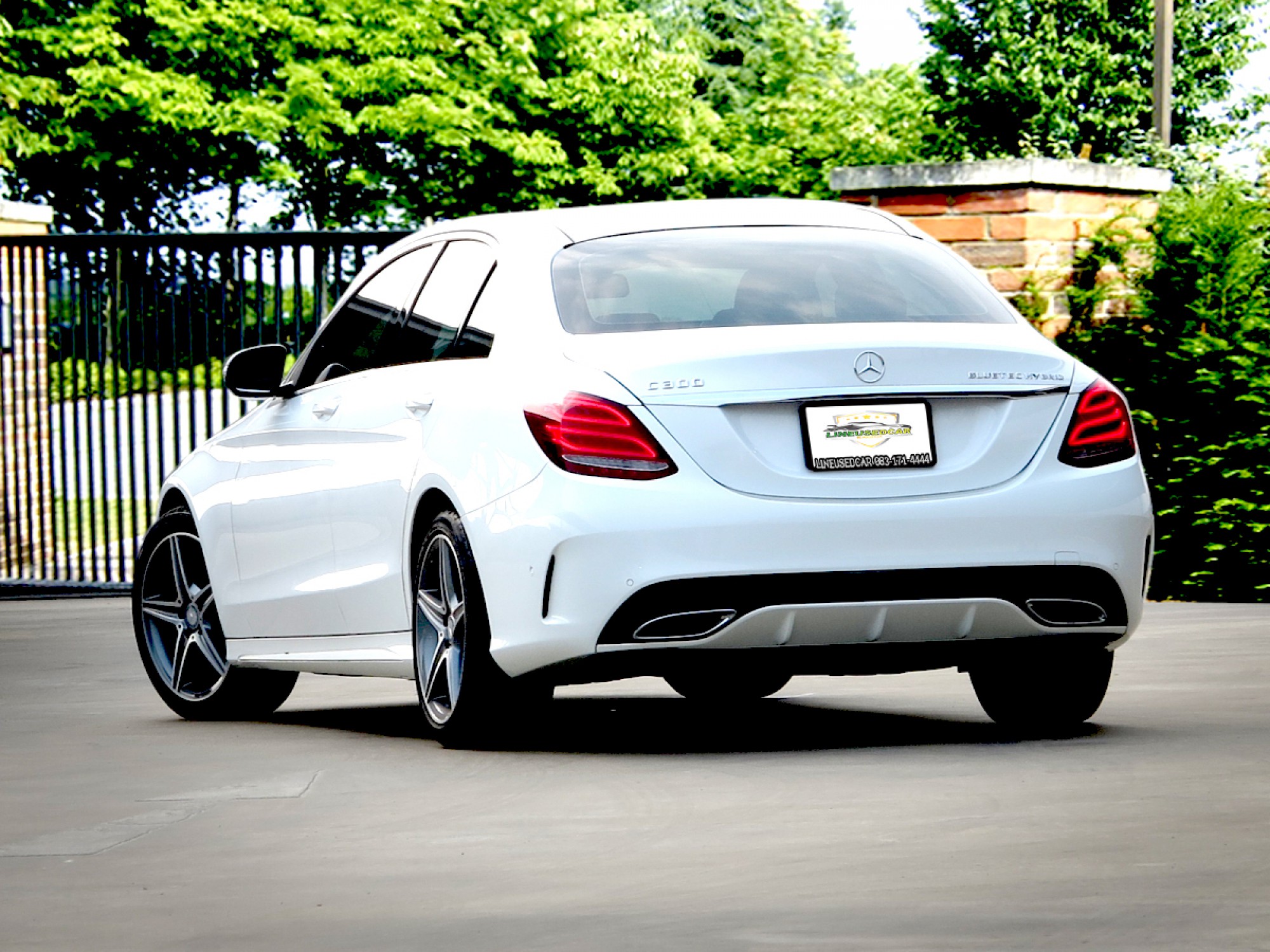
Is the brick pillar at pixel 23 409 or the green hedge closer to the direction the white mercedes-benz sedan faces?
the brick pillar

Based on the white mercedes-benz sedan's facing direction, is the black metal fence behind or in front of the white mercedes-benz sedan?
in front

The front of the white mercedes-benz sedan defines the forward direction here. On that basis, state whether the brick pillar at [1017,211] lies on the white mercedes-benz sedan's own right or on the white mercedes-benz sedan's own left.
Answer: on the white mercedes-benz sedan's own right

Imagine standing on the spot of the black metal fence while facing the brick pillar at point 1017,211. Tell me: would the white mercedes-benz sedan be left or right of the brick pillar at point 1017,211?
right

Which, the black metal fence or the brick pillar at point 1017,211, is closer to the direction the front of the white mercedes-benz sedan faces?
the black metal fence

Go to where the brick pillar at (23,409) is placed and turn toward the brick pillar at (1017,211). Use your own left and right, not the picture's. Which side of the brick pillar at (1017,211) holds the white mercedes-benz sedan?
right

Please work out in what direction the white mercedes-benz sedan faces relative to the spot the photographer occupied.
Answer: facing away from the viewer and to the left of the viewer

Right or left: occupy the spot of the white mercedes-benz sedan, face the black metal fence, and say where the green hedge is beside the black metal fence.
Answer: right

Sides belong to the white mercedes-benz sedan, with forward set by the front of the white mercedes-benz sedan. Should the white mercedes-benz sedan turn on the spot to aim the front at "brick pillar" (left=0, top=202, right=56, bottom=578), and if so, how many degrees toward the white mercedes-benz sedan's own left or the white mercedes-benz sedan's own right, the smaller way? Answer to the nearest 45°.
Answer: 0° — it already faces it
